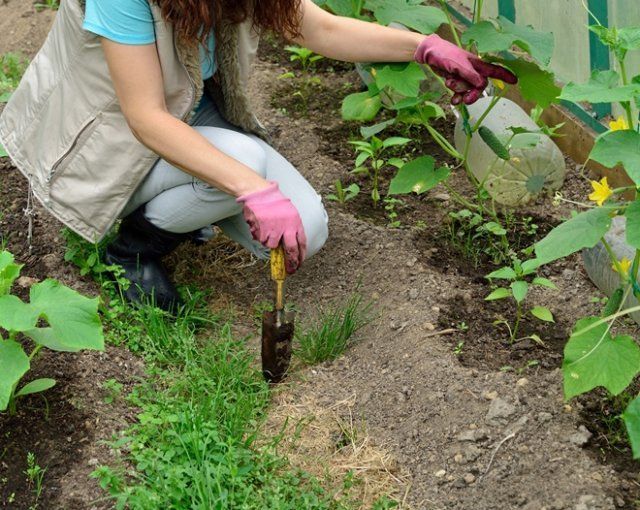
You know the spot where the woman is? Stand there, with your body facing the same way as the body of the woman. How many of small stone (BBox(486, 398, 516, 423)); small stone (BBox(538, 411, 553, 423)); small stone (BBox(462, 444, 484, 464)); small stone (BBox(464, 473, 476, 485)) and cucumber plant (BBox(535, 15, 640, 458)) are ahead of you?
5

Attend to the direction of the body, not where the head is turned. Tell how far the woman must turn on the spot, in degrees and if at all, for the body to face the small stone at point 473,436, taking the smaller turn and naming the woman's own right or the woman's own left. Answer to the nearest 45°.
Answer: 0° — they already face it

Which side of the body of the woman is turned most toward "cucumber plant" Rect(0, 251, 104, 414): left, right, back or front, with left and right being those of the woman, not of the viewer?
right

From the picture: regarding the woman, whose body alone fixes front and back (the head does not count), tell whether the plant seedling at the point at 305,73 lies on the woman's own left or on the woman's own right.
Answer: on the woman's own left

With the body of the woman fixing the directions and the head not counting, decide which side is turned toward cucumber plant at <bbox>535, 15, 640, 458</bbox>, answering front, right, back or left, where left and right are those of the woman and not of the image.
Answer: front

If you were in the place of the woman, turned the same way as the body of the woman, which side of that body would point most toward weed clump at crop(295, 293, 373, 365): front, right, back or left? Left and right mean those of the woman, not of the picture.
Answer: front

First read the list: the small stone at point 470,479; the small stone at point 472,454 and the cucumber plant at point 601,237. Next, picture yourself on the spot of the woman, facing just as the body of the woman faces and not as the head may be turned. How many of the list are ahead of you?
3

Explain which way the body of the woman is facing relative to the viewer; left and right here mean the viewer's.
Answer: facing the viewer and to the right of the viewer

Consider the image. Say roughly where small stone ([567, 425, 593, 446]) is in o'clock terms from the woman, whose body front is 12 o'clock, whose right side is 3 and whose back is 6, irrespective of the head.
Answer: The small stone is roughly at 12 o'clock from the woman.
